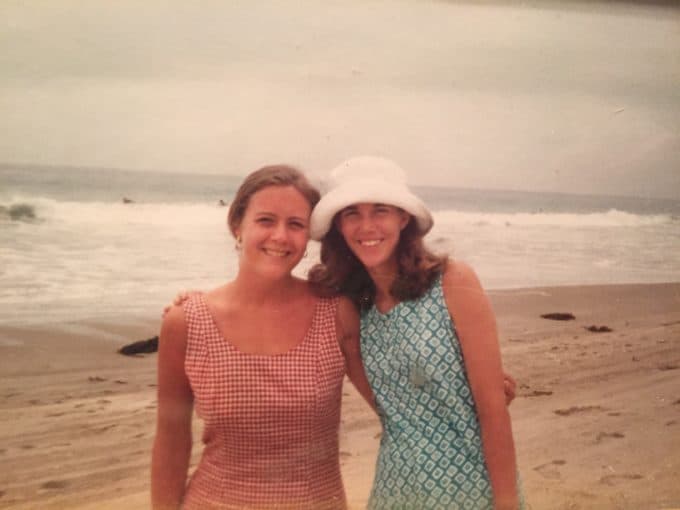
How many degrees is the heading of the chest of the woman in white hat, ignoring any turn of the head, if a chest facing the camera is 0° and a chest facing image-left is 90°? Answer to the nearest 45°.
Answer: approximately 45°

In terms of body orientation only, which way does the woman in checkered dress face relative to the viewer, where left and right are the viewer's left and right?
facing the viewer

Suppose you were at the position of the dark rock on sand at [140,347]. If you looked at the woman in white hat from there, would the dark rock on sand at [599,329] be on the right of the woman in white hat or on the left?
left

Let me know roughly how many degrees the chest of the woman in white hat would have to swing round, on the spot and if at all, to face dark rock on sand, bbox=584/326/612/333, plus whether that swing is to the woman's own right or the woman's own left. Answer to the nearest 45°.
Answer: approximately 180°

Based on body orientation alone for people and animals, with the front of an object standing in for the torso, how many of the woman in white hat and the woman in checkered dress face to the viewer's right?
0
